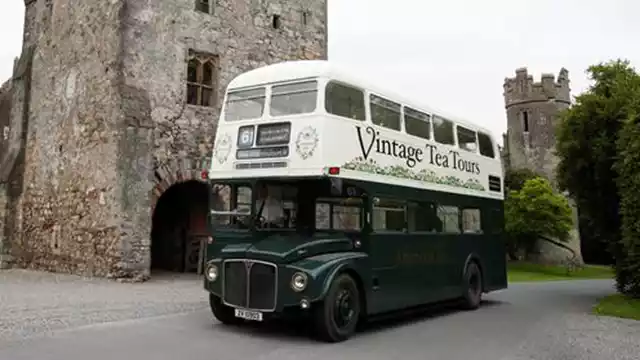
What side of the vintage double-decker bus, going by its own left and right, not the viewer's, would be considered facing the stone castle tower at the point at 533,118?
back

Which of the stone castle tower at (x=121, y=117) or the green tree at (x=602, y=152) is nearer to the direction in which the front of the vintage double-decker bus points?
the stone castle tower

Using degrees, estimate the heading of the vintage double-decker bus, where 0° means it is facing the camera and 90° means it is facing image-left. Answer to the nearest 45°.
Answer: approximately 45°

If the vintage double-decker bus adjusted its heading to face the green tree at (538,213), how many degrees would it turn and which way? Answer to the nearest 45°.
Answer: approximately 180°

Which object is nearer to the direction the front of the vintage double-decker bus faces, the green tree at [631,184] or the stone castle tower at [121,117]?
the stone castle tower

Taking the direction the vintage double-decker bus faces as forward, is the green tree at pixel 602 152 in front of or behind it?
behind
